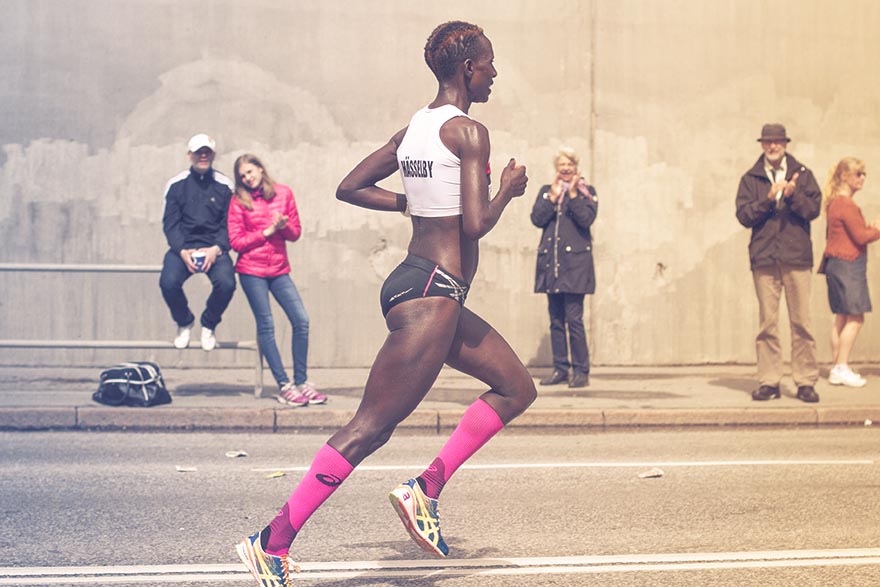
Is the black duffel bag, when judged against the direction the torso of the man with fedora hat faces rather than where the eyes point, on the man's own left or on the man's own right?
on the man's own right

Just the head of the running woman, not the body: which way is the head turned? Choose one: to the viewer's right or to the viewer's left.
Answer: to the viewer's right

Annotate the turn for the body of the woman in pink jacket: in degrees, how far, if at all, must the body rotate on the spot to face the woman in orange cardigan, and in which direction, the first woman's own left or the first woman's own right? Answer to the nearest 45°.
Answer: approximately 45° to the first woman's own left

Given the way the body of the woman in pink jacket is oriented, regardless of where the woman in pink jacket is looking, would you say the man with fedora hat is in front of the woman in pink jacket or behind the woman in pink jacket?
in front

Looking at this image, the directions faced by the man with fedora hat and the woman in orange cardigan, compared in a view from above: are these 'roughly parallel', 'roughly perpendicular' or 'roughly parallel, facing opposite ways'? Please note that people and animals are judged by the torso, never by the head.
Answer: roughly perpendicular

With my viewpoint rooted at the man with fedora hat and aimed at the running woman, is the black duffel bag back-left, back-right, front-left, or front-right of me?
front-right

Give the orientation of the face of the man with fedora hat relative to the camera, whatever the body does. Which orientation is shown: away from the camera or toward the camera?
toward the camera

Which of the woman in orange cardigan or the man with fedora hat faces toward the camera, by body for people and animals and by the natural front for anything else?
the man with fedora hat

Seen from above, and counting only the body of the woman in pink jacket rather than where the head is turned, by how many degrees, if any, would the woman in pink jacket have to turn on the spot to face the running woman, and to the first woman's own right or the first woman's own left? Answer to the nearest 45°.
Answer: approximately 45° to the first woman's own right

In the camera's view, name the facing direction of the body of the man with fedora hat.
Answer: toward the camera

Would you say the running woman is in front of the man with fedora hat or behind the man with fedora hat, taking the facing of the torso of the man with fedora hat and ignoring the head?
in front

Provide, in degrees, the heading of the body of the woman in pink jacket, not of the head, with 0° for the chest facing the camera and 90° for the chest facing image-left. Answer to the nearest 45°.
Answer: approximately 315°
